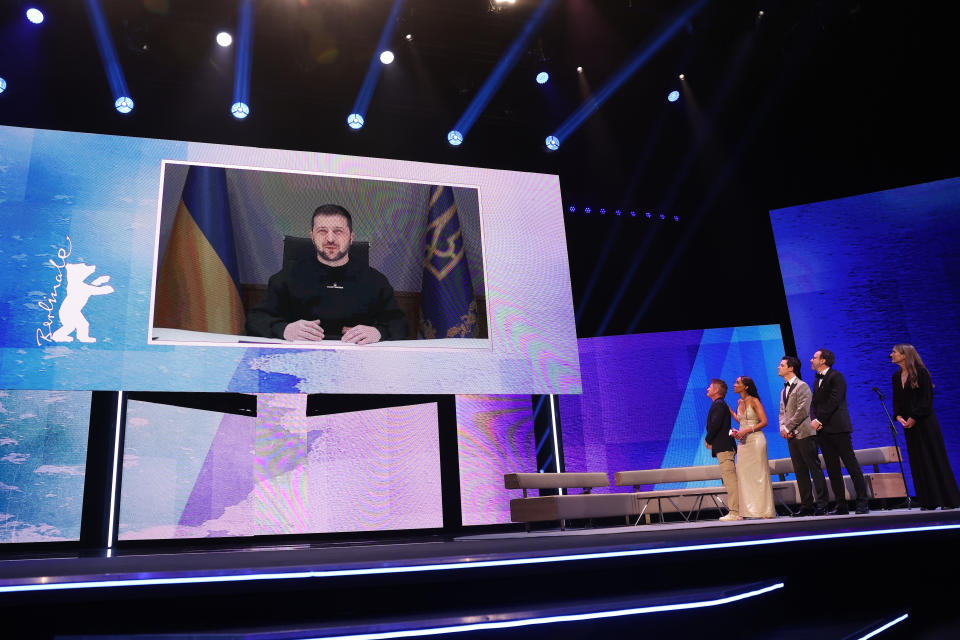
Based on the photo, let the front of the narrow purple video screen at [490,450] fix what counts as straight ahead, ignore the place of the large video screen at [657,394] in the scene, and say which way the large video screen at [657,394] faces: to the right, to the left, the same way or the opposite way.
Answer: the same way

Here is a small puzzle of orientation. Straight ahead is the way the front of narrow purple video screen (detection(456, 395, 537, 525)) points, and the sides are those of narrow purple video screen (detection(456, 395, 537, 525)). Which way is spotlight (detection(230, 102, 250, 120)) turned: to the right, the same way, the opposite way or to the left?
the same way

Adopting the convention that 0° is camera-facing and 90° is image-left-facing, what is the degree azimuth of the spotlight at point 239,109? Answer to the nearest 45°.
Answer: approximately 0°

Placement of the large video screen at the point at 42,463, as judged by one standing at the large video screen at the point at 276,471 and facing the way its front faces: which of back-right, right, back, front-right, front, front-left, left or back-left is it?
right

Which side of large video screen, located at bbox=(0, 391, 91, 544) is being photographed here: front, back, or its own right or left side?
front

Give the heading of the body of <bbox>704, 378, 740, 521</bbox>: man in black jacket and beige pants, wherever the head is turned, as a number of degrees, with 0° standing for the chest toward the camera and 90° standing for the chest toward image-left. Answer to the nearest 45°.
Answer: approximately 90°

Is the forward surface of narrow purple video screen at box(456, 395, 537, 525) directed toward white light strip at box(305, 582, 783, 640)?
yes

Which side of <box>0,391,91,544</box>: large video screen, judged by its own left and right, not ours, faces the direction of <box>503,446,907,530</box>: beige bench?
left

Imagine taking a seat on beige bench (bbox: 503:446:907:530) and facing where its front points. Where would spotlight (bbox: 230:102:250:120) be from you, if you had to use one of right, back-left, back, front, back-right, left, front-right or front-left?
front-right

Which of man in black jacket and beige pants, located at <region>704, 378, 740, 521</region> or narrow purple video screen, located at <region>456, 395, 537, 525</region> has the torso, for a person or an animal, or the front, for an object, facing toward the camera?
the narrow purple video screen

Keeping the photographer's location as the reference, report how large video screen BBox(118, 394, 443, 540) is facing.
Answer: facing the viewer

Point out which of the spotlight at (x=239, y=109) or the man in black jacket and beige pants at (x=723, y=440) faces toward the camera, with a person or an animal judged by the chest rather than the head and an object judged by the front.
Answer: the spotlight

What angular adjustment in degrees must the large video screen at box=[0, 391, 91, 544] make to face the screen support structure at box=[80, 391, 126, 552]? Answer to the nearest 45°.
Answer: approximately 45° to its left

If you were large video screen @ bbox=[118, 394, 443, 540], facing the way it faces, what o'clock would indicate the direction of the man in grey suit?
The man in grey suit is roughly at 10 o'clock from the large video screen.

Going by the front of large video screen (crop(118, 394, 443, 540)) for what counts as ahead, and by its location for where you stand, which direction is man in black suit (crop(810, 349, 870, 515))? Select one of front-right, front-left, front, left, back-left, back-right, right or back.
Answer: front-left

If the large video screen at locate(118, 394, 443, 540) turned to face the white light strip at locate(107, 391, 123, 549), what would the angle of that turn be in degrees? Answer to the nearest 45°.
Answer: approximately 90° to its right

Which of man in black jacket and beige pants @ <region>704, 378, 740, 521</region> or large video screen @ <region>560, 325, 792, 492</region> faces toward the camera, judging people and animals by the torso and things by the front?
the large video screen

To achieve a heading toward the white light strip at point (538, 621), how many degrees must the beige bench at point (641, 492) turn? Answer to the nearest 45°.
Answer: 0° — it already faces it

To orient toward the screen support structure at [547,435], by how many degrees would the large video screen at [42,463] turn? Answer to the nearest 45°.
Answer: approximately 90° to its left
